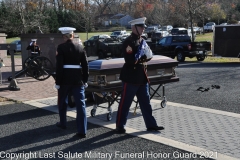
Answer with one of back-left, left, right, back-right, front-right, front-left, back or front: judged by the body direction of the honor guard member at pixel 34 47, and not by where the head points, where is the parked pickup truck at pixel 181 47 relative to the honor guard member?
back-left

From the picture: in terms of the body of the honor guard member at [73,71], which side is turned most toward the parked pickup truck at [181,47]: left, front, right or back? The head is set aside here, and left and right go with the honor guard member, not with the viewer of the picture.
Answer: front

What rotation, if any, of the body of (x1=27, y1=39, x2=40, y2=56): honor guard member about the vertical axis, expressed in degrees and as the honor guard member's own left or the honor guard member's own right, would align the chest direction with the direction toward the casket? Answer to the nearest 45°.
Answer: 0° — they already face it

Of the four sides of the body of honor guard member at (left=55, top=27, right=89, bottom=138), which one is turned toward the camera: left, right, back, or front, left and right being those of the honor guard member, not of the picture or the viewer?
back

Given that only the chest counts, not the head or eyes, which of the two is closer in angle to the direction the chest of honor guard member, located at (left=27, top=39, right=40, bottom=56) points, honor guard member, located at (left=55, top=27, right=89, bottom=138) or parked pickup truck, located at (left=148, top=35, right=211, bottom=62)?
the honor guard member

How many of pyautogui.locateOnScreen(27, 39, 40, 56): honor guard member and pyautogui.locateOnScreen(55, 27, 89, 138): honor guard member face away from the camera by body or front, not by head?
1

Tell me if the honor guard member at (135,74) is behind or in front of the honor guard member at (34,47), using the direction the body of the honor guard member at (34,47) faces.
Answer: in front

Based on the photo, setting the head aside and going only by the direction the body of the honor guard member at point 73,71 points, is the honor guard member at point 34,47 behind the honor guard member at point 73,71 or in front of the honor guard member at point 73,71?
in front

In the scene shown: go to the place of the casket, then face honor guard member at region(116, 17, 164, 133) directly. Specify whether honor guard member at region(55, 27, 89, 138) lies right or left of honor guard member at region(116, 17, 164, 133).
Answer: right

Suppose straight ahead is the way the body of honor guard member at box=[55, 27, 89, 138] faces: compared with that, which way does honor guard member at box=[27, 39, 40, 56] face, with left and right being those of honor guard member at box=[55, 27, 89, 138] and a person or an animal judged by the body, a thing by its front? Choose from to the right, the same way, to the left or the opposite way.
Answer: the opposite way

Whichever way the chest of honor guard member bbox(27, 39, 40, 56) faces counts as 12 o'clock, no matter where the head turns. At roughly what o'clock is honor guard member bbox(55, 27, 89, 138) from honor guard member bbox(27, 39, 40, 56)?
honor guard member bbox(55, 27, 89, 138) is roughly at 12 o'clock from honor guard member bbox(27, 39, 40, 56).

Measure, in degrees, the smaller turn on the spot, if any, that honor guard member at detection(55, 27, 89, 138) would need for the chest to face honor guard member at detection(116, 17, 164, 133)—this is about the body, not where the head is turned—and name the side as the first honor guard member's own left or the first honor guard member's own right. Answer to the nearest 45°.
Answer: approximately 90° to the first honor guard member's own right
